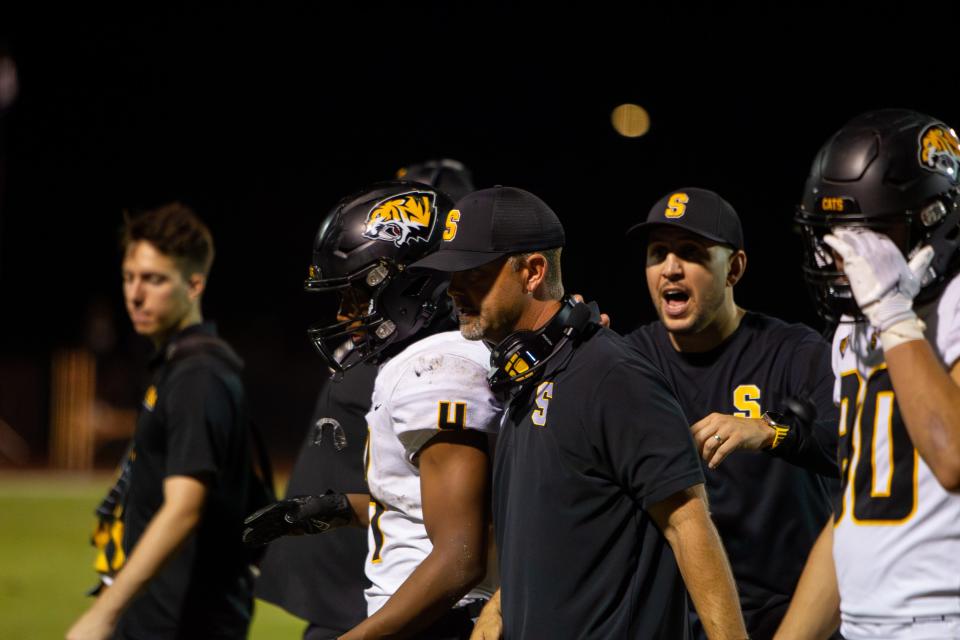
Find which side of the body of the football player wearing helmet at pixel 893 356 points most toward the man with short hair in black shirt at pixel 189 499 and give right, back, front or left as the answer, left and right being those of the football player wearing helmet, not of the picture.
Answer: right

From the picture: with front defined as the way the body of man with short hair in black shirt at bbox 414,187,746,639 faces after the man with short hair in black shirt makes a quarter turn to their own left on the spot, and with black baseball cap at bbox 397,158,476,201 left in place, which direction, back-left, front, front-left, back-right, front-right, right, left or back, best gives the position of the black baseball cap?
back-left

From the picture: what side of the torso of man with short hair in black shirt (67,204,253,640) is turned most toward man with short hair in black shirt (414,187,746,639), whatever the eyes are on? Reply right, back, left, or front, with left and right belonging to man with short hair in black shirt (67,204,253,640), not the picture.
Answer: left

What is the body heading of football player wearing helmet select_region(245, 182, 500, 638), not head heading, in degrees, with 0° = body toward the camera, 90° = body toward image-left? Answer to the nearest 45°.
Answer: approximately 90°

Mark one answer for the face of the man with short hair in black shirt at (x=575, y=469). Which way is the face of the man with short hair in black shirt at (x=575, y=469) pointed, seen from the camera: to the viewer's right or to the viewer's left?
to the viewer's left

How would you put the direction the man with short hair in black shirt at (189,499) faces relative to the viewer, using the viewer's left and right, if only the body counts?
facing to the left of the viewer

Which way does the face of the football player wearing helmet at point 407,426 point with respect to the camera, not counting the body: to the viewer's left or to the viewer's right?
to the viewer's left
